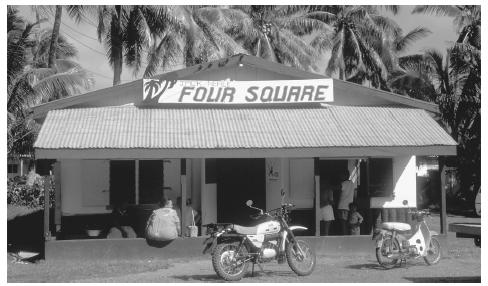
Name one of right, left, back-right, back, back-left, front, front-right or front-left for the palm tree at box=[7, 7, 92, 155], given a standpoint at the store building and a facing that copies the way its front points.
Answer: back-right

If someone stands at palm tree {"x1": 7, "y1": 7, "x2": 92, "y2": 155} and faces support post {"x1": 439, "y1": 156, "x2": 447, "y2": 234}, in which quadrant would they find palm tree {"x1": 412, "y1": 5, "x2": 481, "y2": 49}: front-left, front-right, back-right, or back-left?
front-left

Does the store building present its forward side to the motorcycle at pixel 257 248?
yes

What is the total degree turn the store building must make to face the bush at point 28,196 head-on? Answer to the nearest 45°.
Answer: approximately 135° to its right

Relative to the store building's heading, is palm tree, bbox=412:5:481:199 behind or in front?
behind

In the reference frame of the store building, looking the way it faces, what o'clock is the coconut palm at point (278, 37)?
The coconut palm is roughly at 6 o'clock from the store building.

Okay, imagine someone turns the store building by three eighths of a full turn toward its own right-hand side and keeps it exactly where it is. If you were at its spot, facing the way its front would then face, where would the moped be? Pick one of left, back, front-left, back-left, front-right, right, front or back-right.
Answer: back

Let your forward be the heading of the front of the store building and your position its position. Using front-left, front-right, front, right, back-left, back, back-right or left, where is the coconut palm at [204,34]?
back

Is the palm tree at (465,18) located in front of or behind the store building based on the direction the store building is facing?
behind

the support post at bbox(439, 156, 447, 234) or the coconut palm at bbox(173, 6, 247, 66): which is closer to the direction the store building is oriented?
the support post

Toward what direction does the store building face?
toward the camera

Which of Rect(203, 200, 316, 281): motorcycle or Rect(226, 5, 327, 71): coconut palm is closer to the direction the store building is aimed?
the motorcycle
